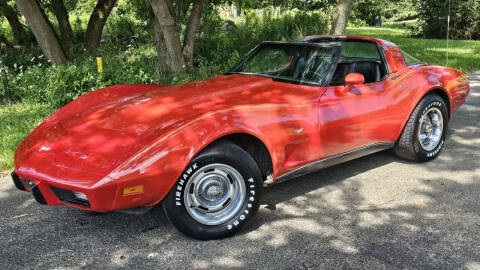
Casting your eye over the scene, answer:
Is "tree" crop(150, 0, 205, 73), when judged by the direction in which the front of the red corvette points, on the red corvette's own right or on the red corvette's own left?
on the red corvette's own right

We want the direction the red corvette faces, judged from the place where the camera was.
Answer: facing the viewer and to the left of the viewer
